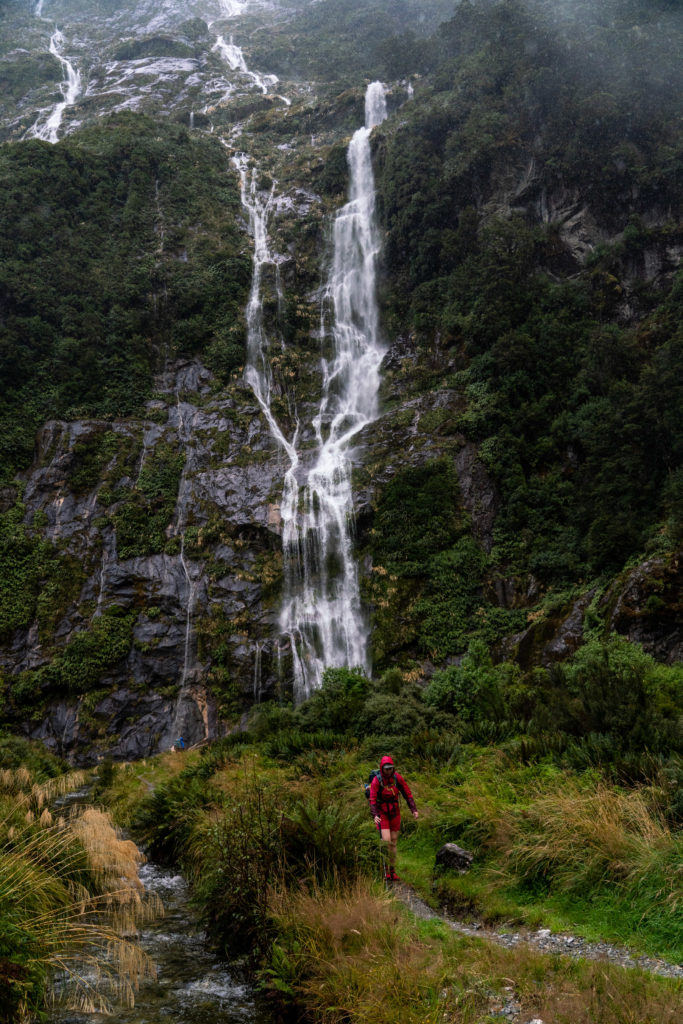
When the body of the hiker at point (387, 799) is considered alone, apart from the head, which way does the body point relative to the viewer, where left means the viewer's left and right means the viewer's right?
facing the viewer

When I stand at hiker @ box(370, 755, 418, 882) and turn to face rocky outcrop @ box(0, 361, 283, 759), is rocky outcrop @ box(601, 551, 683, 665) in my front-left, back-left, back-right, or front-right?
front-right

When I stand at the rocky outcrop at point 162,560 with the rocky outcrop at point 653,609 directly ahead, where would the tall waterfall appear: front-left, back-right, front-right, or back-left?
front-left

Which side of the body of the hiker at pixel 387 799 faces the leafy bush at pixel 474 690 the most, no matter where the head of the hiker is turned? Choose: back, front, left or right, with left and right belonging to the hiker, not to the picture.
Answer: back
